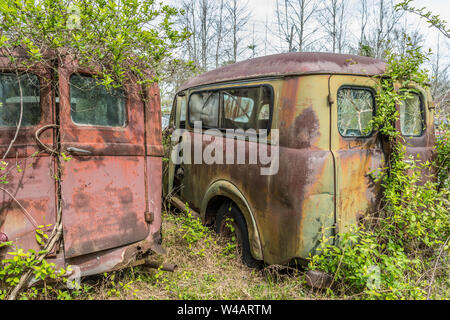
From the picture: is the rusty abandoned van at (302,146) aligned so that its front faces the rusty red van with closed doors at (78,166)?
no
